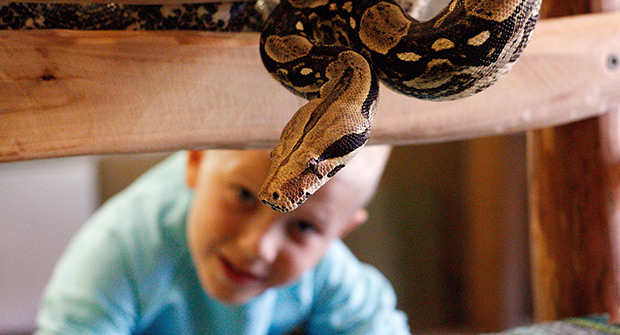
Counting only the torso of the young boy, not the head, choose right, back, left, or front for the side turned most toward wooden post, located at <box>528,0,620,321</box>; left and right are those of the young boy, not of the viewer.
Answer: left

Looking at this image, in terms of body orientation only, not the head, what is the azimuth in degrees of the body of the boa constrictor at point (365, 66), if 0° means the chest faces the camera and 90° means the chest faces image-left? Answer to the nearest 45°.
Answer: approximately 45°

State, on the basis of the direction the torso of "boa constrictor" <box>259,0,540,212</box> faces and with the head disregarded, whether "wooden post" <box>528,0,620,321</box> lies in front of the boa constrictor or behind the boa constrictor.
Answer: behind

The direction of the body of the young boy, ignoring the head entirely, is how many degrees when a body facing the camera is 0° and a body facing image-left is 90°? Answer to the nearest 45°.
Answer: approximately 0°
